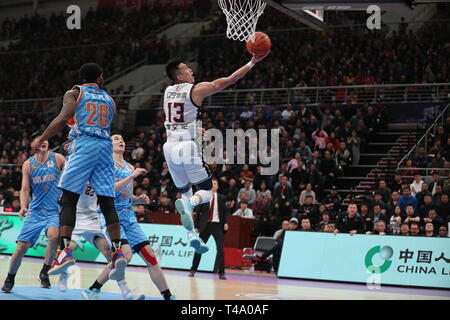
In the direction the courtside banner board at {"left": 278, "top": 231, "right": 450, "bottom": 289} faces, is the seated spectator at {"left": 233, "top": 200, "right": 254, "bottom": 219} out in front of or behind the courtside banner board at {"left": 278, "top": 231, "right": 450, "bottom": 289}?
behind

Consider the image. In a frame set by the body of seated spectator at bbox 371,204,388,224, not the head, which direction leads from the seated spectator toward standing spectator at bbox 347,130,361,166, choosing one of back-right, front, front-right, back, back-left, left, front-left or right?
back-right

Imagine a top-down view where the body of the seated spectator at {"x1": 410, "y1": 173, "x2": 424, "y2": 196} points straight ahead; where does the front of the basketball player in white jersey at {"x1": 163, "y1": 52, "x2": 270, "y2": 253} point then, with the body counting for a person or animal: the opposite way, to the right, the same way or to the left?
the opposite way

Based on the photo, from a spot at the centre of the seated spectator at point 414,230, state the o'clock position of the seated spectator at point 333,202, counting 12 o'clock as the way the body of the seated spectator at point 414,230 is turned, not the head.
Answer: the seated spectator at point 333,202 is roughly at 5 o'clock from the seated spectator at point 414,230.

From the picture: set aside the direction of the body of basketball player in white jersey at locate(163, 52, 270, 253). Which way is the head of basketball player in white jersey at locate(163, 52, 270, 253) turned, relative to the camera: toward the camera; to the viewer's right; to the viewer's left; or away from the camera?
to the viewer's right

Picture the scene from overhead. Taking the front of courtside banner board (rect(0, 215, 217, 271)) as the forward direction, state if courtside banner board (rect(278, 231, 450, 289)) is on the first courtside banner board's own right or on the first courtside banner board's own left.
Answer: on the first courtside banner board's own left

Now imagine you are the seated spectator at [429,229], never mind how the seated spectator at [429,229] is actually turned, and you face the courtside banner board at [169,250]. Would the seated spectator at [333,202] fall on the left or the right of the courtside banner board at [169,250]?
right

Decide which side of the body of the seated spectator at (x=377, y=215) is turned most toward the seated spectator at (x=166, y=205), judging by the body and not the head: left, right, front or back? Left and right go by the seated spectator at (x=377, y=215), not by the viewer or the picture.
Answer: right

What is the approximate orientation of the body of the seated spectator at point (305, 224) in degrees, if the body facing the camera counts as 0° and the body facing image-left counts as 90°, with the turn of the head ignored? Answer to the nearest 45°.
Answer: approximately 0°

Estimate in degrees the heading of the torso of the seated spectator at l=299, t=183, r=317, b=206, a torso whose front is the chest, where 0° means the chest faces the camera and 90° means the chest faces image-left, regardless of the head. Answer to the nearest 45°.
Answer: approximately 0°
